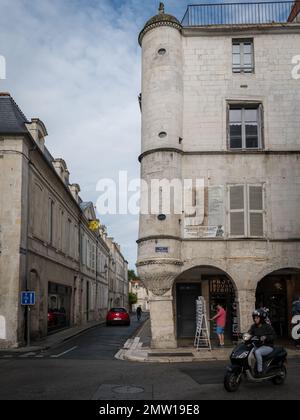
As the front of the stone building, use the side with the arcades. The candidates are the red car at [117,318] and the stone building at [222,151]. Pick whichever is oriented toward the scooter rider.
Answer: the stone building

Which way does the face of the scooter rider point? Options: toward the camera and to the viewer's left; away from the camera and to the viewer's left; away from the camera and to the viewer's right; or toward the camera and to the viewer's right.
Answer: toward the camera and to the viewer's left

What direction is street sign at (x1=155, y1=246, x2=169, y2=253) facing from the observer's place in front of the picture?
facing the viewer

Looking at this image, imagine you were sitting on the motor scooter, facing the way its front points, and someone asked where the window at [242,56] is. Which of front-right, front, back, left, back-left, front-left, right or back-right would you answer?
back-right

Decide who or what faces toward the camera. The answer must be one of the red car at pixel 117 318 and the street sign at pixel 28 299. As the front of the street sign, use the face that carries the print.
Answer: the street sign

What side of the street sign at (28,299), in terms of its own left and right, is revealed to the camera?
front

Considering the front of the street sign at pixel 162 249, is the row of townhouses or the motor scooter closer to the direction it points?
the motor scooter

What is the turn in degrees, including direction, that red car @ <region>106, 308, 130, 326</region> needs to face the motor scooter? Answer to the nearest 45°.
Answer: approximately 180°

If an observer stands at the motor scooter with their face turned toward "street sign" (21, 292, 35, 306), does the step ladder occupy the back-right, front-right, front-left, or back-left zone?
front-right

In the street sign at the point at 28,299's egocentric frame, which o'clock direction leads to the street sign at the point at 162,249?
the street sign at the point at 162,249 is roughly at 10 o'clock from the street sign at the point at 28,299.

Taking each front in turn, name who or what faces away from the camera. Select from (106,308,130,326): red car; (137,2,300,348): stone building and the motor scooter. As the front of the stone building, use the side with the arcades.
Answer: the red car

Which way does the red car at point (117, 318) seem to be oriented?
away from the camera

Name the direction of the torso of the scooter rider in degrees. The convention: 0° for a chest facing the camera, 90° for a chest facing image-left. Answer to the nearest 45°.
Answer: approximately 45°
